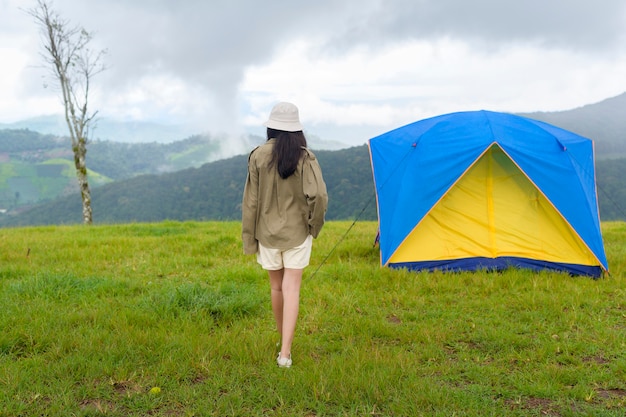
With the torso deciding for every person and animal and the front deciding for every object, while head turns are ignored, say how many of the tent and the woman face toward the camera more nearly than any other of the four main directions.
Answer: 1

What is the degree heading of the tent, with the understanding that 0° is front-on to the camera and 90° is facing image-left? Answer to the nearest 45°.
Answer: approximately 0°

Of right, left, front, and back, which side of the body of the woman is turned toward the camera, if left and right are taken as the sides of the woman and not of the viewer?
back

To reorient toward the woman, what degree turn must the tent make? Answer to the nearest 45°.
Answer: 0° — it already faces them

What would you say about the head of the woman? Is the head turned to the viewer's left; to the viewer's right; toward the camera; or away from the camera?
away from the camera

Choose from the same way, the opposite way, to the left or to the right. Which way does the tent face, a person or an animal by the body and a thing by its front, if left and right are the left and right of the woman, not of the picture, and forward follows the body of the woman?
the opposite way
